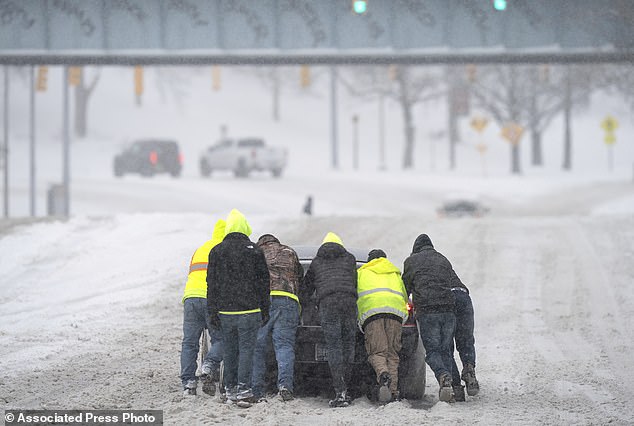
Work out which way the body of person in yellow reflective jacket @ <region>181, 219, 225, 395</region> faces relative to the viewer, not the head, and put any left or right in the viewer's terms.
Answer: facing away from the viewer and to the right of the viewer

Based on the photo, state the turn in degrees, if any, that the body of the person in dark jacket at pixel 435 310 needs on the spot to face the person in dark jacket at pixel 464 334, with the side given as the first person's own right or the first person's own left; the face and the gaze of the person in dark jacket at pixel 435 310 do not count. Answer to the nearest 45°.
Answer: approximately 45° to the first person's own right

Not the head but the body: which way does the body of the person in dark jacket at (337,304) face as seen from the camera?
away from the camera

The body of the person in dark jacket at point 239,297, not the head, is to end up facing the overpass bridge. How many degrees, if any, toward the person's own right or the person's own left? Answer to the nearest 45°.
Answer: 0° — they already face it

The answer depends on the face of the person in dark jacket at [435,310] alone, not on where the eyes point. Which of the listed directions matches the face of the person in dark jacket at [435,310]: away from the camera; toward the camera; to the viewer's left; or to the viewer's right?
away from the camera

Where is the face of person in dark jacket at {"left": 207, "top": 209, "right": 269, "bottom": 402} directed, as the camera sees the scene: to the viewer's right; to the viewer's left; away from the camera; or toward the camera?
away from the camera

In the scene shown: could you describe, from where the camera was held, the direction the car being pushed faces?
facing away from the viewer

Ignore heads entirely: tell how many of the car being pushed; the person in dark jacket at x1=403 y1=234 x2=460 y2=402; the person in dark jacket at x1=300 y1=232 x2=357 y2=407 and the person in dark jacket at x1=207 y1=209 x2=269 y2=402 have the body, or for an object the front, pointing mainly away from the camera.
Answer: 4

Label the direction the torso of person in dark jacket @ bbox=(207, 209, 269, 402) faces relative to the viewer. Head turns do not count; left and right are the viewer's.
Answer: facing away from the viewer

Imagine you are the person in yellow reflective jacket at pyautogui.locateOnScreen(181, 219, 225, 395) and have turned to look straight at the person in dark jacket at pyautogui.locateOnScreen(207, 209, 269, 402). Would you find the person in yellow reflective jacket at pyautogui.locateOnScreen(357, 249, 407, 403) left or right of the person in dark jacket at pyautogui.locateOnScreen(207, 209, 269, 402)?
left

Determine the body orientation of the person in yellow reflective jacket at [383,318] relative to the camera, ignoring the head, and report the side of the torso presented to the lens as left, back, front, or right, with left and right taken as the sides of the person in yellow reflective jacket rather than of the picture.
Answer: back

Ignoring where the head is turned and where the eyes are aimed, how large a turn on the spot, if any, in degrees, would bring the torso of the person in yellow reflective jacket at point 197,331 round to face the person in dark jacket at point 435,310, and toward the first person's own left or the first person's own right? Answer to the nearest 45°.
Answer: approximately 45° to the first person's own right

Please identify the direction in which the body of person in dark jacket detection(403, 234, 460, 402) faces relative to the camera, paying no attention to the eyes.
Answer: away from the camera

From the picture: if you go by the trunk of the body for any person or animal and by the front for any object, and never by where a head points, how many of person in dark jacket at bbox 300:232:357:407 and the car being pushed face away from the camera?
2
